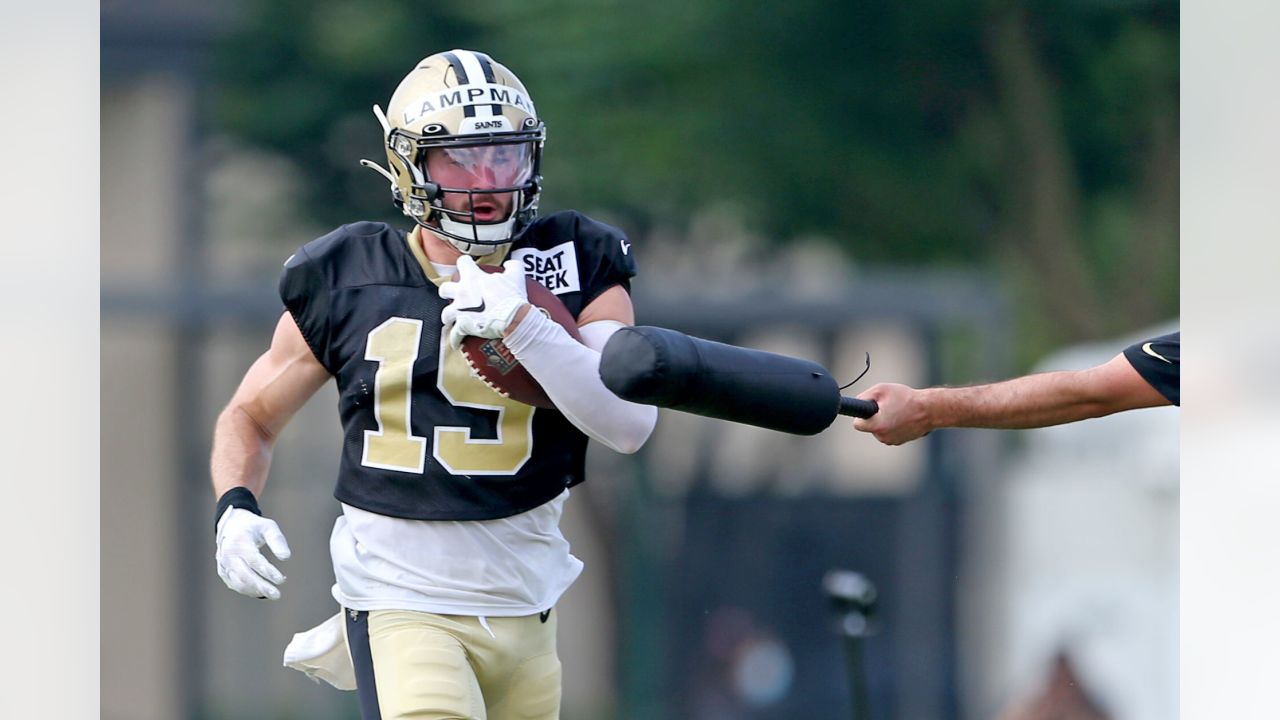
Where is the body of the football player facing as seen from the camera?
toward the camera

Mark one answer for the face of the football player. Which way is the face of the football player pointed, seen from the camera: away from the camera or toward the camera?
toward the camera
